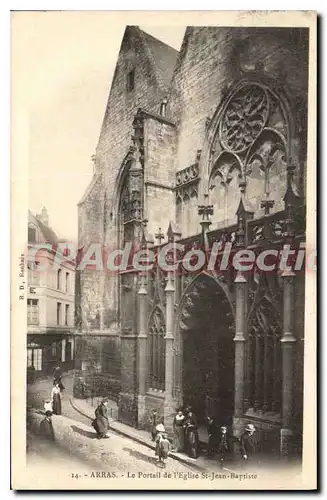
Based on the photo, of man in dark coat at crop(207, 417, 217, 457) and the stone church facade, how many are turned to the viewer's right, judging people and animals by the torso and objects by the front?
0

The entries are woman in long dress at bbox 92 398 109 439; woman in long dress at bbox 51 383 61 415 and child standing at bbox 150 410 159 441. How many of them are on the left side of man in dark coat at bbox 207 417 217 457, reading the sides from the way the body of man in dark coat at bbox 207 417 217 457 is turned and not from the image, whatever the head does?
0

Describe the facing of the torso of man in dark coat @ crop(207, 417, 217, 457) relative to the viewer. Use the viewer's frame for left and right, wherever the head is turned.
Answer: facing the viewer and to the left of the viewer

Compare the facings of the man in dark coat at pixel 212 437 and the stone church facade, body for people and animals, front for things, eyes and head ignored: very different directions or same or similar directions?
same or similar directions

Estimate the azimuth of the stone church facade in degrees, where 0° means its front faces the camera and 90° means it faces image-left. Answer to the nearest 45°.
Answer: approximately 45°

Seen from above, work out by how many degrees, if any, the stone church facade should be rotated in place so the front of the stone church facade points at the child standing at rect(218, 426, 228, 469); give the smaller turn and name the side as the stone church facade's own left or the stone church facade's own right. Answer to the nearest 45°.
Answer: approximately 45° to the stone church facade's own left
